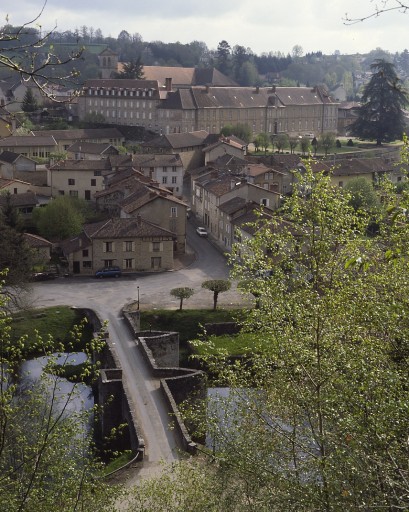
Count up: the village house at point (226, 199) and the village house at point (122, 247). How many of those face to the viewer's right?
0

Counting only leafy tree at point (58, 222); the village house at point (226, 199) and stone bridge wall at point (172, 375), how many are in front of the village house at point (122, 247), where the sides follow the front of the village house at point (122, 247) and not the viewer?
1

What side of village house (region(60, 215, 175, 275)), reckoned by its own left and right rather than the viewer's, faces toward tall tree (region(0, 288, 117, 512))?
front

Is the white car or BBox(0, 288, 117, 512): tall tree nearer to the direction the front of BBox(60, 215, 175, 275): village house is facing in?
the tall tree

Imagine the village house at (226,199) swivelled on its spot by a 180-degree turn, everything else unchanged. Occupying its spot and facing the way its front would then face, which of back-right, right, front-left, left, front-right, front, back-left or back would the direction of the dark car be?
back

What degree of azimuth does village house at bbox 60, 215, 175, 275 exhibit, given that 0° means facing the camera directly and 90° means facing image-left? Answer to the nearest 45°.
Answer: approximately 0°

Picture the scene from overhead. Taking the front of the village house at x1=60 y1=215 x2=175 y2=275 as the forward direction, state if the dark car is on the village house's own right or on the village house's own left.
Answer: on the village house's own right

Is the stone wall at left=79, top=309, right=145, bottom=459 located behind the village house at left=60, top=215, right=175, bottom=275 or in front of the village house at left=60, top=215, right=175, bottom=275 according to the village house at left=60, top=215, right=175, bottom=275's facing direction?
in front

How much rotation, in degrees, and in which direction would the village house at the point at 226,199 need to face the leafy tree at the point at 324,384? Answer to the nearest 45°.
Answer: approximately 45° to its left

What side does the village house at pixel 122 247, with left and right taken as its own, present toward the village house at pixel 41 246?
right

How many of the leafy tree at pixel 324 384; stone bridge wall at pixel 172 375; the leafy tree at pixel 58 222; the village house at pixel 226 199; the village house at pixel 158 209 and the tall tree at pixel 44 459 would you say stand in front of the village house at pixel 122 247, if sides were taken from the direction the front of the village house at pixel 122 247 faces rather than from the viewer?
3

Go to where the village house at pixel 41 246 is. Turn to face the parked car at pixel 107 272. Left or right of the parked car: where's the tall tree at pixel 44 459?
right

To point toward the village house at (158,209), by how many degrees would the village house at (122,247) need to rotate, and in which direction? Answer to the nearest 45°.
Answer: approximately 135° to its left

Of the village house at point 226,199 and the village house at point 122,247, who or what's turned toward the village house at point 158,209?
the village house at point 226,199

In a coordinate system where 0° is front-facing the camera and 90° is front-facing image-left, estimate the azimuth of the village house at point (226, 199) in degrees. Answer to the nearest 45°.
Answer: approximately 45°

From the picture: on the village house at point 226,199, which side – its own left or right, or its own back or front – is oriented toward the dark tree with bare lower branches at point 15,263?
front
